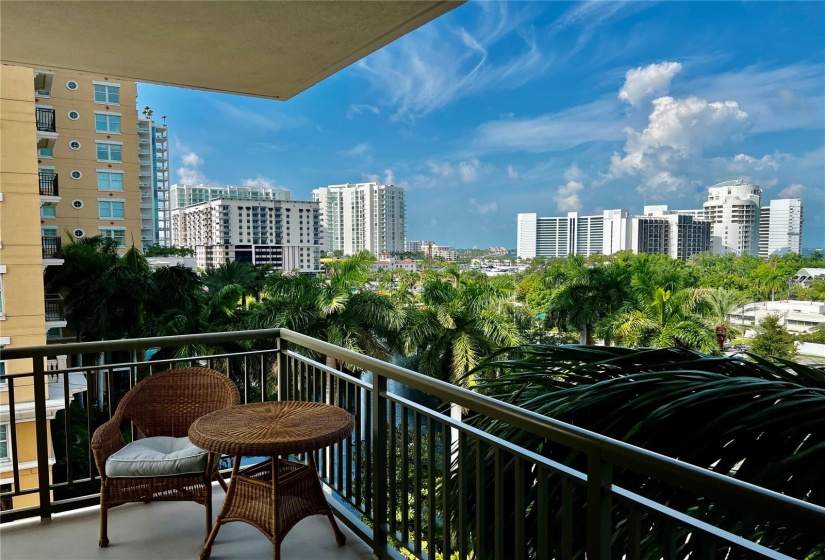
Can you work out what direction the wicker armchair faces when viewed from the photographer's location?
facing the viewer

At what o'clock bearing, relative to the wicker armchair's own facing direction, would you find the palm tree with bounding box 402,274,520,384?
The palm tree is roughly at 7 o'clock from the wicker armchair.

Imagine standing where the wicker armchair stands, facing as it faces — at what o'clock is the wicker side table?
The wicker side table is roughly at 11 o'clock from the wicker armchair.

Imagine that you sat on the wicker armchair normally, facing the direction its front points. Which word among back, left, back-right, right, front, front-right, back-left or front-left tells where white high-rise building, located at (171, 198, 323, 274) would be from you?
back

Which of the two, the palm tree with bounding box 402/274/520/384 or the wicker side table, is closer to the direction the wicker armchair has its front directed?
the wicker side table

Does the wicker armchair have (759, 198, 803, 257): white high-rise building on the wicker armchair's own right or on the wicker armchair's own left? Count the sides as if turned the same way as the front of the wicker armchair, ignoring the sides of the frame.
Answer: on the wicker armchair's own left

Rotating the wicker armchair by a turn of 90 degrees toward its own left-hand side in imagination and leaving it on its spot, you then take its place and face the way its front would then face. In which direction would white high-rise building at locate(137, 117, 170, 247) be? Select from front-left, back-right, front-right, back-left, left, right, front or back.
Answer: left

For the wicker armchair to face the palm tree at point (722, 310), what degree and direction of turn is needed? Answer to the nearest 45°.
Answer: approximately 135° to its left

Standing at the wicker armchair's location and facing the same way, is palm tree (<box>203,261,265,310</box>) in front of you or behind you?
behind

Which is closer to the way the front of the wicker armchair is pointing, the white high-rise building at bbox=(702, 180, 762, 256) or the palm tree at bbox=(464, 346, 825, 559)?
the palm tree

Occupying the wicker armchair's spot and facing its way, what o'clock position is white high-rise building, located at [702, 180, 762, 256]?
The white high-rise building is roughly at 8 o'clock from the wicker armchair.

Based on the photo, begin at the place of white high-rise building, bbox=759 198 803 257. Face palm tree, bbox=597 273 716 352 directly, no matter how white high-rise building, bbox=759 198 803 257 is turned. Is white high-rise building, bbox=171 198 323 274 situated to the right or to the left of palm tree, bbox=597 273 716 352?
right

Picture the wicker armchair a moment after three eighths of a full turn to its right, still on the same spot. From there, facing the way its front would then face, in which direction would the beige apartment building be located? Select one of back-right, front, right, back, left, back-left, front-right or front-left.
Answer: front-right

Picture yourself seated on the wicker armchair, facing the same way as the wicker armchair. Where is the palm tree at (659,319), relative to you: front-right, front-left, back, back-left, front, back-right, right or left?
back-left
